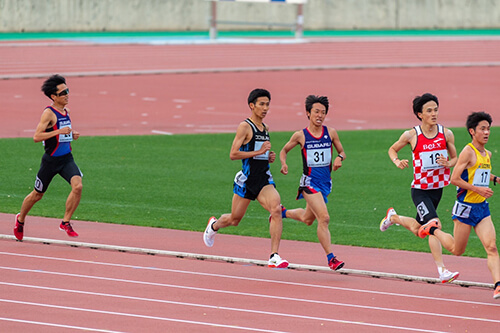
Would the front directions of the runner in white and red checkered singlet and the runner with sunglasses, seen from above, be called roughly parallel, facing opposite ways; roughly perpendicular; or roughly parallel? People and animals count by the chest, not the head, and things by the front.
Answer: roughly parallel

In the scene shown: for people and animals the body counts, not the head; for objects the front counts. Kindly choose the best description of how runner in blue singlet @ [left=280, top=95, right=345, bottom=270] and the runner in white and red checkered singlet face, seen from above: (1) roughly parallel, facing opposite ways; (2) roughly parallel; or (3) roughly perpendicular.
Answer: roughly parallel

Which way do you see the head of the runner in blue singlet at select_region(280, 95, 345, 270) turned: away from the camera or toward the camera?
toward the camera
